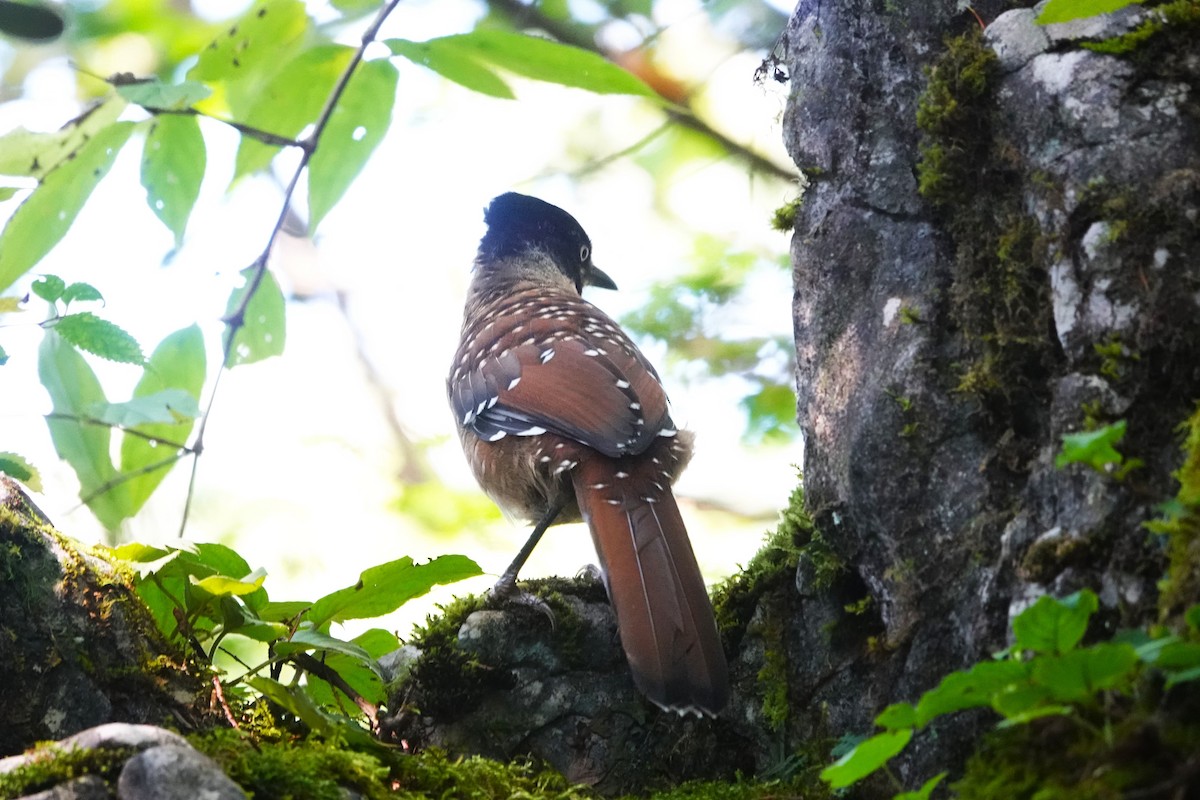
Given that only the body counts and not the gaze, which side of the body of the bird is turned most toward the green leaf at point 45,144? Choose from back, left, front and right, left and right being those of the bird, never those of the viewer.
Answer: left

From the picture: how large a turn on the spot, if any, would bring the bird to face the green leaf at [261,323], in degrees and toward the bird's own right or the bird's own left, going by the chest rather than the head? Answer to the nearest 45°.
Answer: approximately 45° to the bird's own left

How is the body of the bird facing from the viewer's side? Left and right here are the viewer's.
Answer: facing away from the viewer and to the left of the viewer

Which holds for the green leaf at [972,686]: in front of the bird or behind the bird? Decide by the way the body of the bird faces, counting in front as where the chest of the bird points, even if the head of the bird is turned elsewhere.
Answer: behind

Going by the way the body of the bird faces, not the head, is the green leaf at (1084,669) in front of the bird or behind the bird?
behind

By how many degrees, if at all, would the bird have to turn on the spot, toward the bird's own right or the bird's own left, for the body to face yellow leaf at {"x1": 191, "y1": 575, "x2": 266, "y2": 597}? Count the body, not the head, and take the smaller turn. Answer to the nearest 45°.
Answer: approximately 90° to the bird's own left
